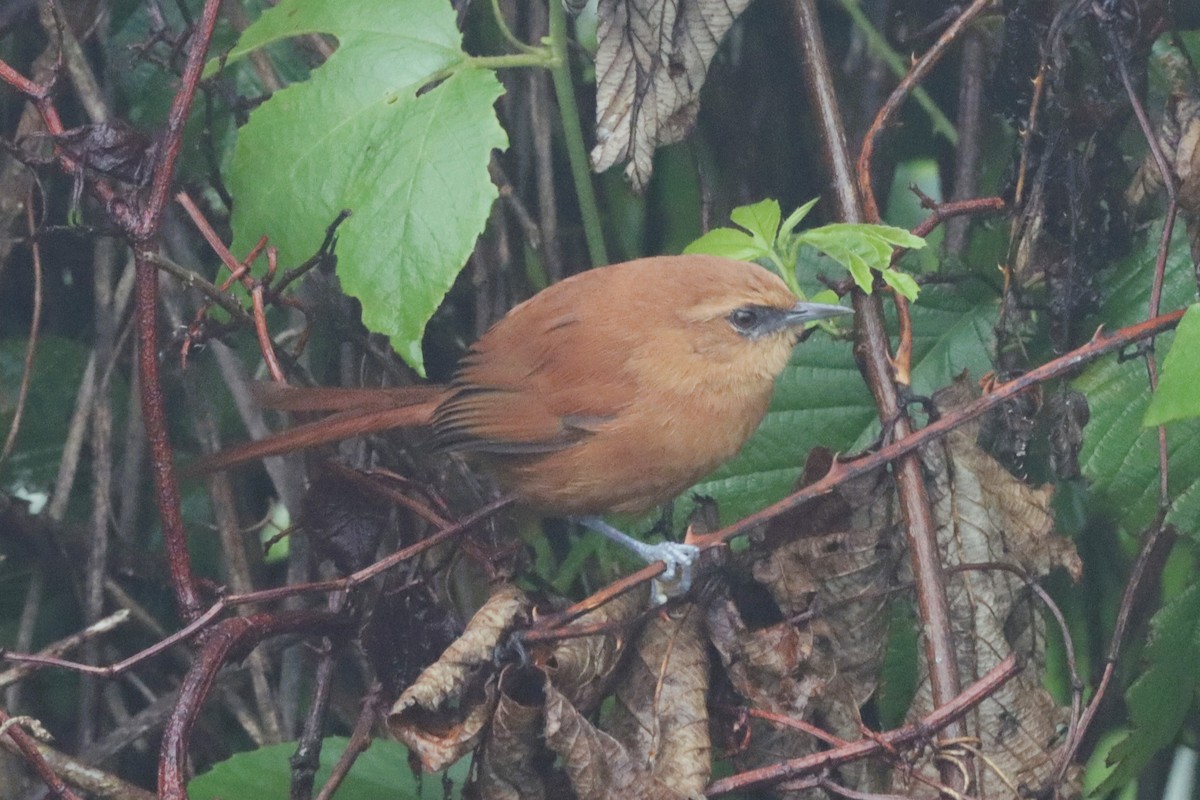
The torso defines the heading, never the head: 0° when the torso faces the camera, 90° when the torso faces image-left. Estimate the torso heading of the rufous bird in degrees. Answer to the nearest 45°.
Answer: approximately 270°

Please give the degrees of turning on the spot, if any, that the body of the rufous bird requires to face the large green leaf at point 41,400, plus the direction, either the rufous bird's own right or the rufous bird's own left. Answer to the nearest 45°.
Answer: approximately 135° to the rufous bird's own left

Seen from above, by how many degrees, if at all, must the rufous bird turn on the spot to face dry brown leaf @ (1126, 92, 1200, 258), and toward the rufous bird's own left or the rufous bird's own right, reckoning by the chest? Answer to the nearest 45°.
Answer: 0° — it already faces it

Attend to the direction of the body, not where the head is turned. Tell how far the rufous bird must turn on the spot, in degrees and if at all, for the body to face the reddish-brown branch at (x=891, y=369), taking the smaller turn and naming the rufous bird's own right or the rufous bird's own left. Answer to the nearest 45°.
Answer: approximately 45° to the rufous bird's own right

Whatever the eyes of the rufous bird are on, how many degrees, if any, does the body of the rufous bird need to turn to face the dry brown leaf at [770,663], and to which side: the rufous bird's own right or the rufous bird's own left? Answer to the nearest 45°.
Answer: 0° — it already faces it

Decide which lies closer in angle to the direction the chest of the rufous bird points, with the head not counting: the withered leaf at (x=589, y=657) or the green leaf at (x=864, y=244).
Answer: the green leaf

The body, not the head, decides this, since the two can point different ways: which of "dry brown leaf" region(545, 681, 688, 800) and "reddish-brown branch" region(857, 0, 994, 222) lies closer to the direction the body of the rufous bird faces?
the reddish-brown branch

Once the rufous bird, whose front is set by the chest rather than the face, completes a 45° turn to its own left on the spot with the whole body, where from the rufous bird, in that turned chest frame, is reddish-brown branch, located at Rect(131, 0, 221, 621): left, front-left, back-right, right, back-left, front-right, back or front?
back

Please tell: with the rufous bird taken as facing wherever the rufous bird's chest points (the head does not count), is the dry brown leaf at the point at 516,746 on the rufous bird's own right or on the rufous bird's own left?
on the rufous bird's own right

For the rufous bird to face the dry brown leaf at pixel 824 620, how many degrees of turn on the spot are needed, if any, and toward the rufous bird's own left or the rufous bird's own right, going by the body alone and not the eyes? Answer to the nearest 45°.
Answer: approximately 45° to the rufous bird's own right
